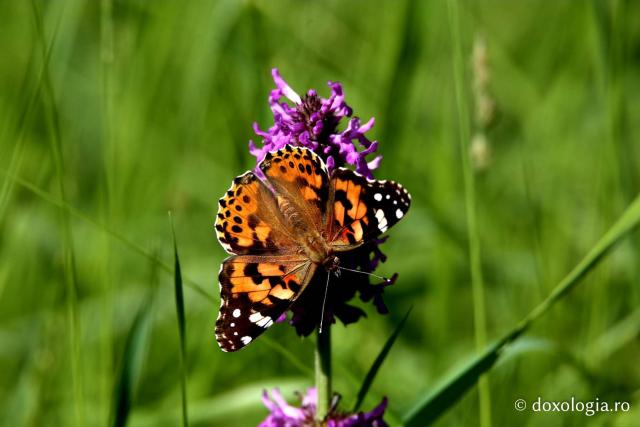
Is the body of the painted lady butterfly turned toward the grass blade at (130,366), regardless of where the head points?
no

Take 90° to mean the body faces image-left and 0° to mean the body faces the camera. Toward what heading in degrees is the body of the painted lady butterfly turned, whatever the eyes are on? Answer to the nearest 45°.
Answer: approximately 315°
